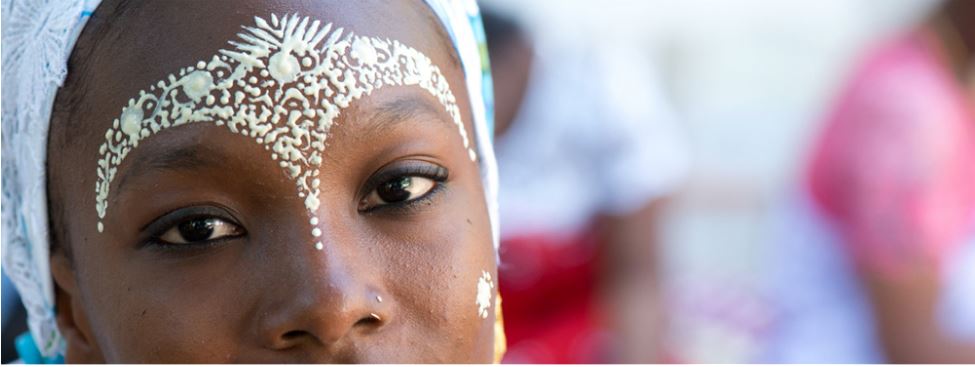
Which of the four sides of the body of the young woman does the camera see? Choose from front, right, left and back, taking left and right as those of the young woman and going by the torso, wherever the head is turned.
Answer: front

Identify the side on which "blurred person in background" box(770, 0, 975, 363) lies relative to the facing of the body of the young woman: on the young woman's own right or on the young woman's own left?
on the young woman's own left
